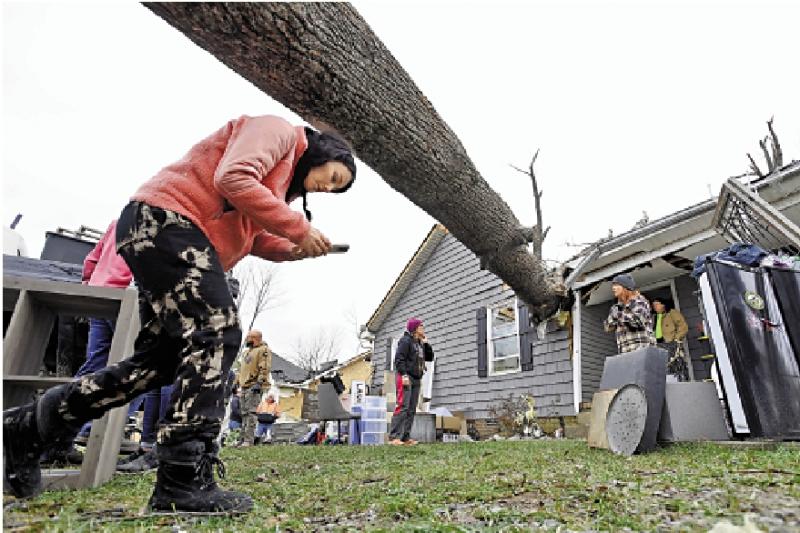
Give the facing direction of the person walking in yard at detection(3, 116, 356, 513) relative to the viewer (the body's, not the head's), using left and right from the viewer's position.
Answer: facing to the right of the viewer

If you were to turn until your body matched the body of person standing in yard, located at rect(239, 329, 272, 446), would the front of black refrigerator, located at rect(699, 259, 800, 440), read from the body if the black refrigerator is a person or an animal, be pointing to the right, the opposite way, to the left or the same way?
the same way

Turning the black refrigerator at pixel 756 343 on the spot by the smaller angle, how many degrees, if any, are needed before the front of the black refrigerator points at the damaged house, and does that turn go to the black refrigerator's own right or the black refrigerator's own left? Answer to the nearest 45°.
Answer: approximately 135° to the black refrigerator's own right

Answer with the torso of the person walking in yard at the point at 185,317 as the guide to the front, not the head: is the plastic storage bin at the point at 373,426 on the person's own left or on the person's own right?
on the person's own left

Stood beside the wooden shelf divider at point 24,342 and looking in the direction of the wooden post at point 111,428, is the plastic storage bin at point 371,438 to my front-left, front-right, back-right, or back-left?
front-left

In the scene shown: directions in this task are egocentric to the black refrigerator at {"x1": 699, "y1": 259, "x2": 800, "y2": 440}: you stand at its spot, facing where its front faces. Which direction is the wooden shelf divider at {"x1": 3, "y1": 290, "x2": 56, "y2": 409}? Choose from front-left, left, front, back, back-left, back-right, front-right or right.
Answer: front-right

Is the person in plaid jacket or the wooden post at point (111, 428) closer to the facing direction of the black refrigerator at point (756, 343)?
the wooden post

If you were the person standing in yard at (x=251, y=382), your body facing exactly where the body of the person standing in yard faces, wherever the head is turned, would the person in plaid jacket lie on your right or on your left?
on your left

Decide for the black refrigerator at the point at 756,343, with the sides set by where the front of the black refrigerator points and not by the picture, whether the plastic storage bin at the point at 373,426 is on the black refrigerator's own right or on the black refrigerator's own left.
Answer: on the black refrigerator's own right

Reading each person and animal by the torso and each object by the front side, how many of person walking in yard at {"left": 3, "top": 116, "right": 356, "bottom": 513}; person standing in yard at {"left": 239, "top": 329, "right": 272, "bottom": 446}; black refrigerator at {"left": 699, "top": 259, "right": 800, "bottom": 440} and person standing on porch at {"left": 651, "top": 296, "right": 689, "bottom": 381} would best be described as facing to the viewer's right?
1

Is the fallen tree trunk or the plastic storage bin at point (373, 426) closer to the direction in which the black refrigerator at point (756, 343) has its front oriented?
the fallen tree trunk

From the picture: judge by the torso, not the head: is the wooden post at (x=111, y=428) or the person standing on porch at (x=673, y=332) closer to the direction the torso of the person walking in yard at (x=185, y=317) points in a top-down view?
the person standing on porch

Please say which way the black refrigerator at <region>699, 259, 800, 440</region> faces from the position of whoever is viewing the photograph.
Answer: facing the viewer

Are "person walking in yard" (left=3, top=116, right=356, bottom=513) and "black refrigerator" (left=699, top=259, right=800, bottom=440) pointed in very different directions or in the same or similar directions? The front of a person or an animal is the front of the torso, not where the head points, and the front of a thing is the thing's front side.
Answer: very different directions

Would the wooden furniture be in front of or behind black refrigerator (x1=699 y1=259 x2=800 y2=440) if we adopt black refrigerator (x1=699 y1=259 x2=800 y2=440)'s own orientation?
in front
